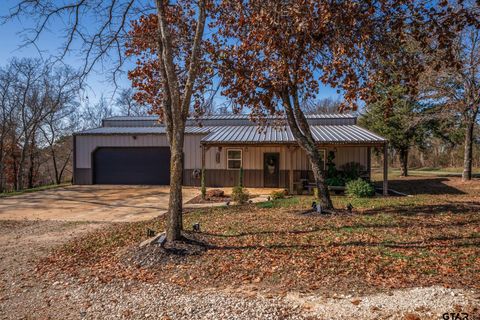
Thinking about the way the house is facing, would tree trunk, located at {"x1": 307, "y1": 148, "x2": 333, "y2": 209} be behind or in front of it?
in front

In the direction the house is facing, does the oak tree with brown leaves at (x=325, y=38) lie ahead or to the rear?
ahead

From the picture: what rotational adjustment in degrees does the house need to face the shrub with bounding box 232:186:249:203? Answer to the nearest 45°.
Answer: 0° — it already faces it

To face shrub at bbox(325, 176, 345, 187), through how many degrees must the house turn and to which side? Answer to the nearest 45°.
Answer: approximately 45° to its left

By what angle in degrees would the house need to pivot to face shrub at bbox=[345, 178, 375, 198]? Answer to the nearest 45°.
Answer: approximately 45° to its left

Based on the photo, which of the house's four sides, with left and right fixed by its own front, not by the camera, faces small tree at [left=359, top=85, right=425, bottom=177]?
left

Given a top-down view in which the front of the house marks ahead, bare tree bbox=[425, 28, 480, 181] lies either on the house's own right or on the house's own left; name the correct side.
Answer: on the house's own left

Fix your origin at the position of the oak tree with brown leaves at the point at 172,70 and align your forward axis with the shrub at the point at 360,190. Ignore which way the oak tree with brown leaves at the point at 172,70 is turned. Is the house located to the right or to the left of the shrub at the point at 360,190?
left

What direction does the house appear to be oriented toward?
toward the camera

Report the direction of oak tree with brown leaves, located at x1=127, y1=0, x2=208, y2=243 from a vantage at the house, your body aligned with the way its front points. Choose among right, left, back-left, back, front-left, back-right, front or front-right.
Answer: front

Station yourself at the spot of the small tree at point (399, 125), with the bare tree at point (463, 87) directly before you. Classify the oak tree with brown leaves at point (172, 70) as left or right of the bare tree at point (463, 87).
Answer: right
